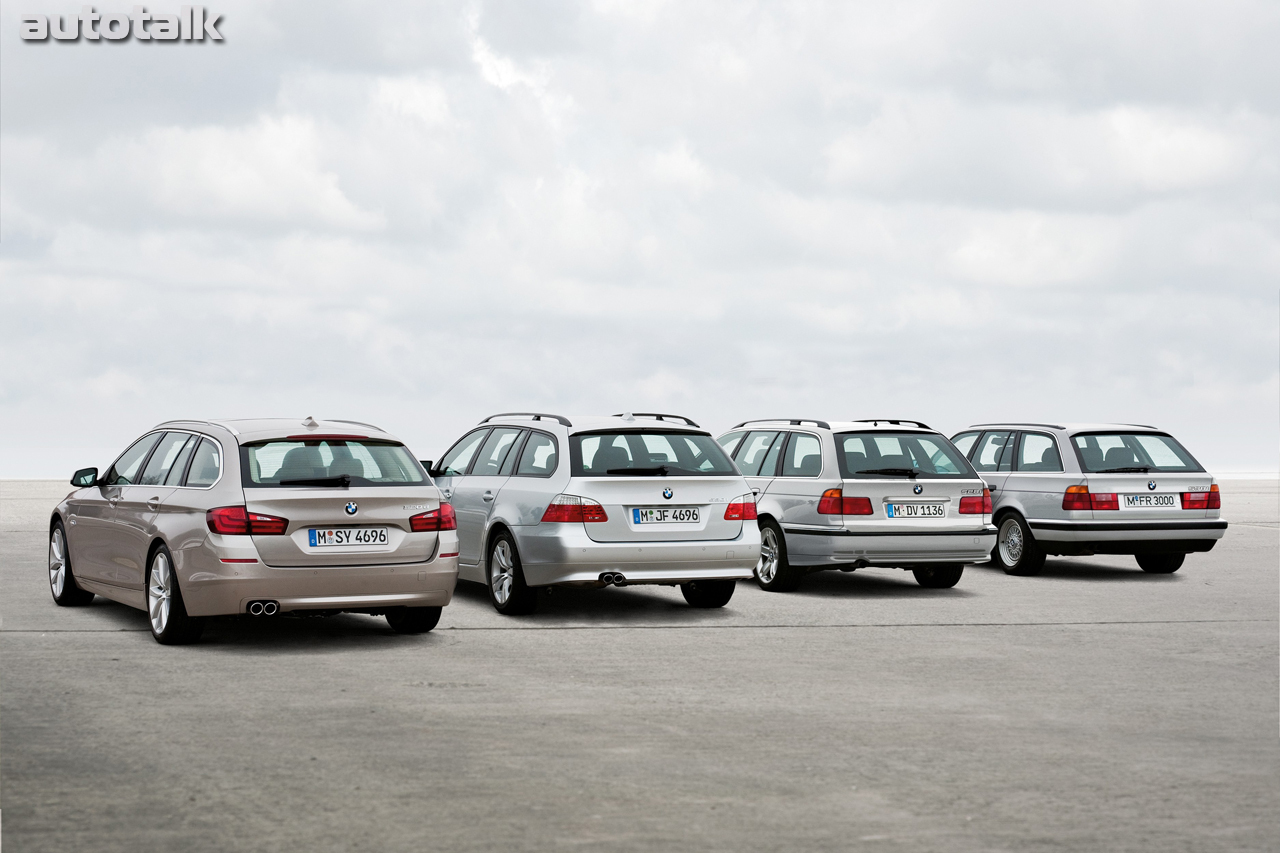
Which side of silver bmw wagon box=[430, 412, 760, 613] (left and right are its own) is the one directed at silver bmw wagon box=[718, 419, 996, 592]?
right

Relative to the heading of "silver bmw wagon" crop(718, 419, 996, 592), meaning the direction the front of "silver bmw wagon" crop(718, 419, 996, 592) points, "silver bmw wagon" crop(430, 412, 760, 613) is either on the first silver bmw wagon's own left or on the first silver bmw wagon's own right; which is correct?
on the first silver bmw wagon's own left

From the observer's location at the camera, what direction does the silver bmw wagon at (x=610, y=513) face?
facing away from the viewer and to the left of the viewer

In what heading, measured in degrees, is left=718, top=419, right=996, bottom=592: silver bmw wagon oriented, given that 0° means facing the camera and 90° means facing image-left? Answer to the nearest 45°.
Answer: approximately 135°

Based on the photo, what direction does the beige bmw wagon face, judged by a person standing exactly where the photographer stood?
facing away from the viewer and to the left of the viewer
